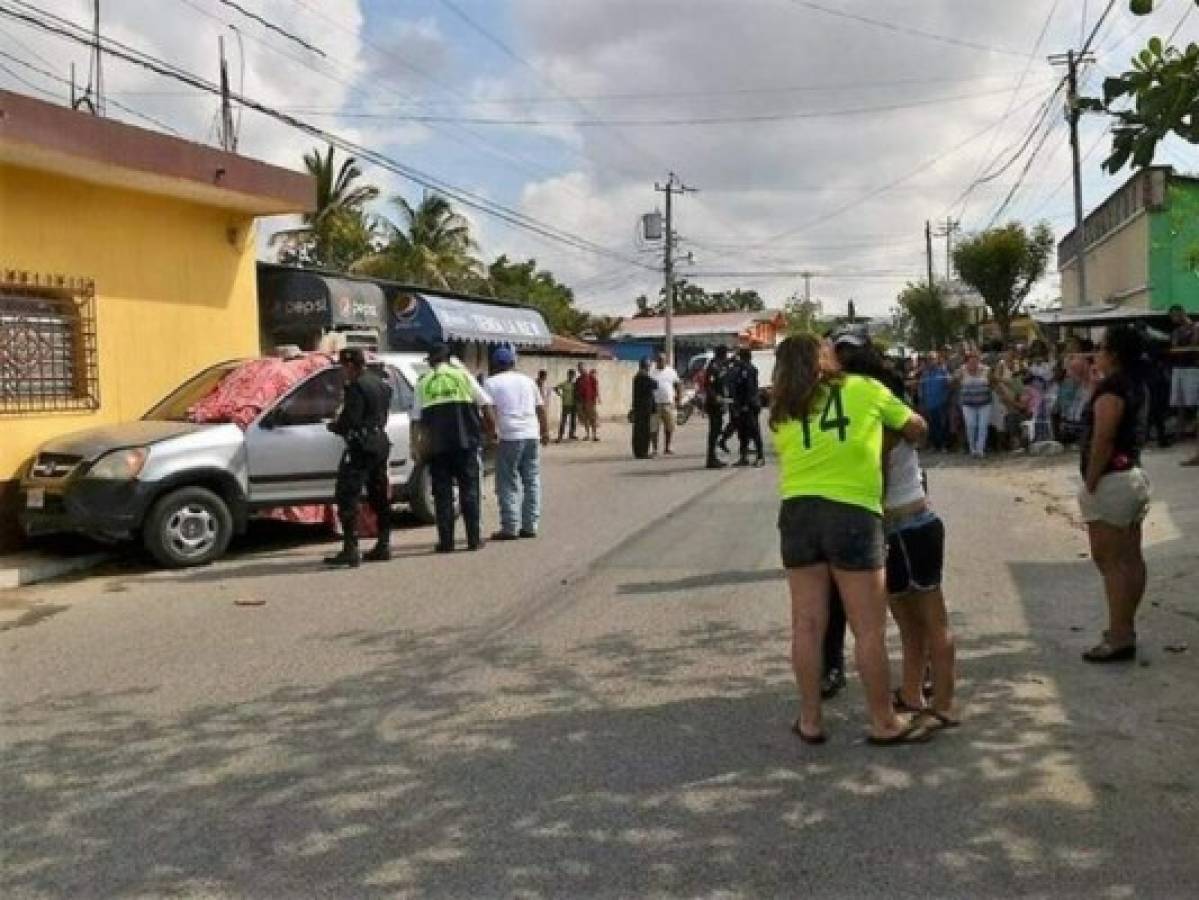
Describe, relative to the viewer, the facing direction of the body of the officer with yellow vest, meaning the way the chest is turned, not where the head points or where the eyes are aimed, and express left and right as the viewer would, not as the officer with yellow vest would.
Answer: facing away from the viewer

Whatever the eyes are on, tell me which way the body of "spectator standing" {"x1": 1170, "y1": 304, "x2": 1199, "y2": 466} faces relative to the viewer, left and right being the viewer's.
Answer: facing to the left of the viewer

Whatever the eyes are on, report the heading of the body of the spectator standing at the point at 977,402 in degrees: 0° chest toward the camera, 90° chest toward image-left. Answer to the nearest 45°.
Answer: approximately 0°

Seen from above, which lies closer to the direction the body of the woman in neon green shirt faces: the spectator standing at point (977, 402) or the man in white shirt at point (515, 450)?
the spectator standing

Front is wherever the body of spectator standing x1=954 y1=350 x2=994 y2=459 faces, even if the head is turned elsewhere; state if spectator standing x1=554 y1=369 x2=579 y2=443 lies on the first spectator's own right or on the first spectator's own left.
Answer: on the first spectator's own right

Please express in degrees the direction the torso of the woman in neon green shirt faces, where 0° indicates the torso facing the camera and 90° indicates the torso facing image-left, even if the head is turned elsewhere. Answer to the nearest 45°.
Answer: approximately 225°
